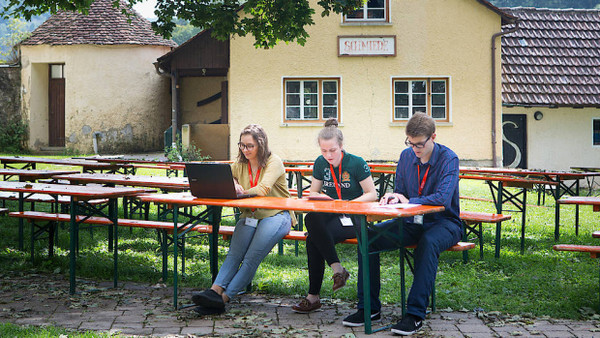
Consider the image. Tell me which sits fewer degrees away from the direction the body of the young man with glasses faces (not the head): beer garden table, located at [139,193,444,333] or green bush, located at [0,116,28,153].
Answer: the beer garden table

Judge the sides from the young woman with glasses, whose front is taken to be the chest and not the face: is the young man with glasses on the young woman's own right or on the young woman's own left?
on the young woman's own left

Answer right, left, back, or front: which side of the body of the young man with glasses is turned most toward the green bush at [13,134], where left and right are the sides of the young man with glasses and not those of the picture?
right

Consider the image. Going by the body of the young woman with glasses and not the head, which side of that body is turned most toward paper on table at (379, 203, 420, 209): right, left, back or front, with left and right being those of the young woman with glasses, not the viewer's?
left

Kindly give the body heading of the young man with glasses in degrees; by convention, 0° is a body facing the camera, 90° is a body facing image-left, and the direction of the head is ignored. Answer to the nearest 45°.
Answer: approximately 45°

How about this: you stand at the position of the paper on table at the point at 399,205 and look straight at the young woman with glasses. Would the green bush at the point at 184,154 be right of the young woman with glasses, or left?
right

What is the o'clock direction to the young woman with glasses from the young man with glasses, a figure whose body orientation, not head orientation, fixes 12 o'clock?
The young woman with glasses is roughly at 2 o'clock from the young man with glasses.

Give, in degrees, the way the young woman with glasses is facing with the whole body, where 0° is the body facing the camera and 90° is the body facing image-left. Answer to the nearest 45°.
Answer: approximately 45°

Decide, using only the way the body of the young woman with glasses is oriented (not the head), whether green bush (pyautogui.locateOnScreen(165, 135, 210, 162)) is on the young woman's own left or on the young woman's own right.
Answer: on the young woman's own right

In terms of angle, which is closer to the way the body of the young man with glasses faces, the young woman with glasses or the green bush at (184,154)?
the young woman with glasses
